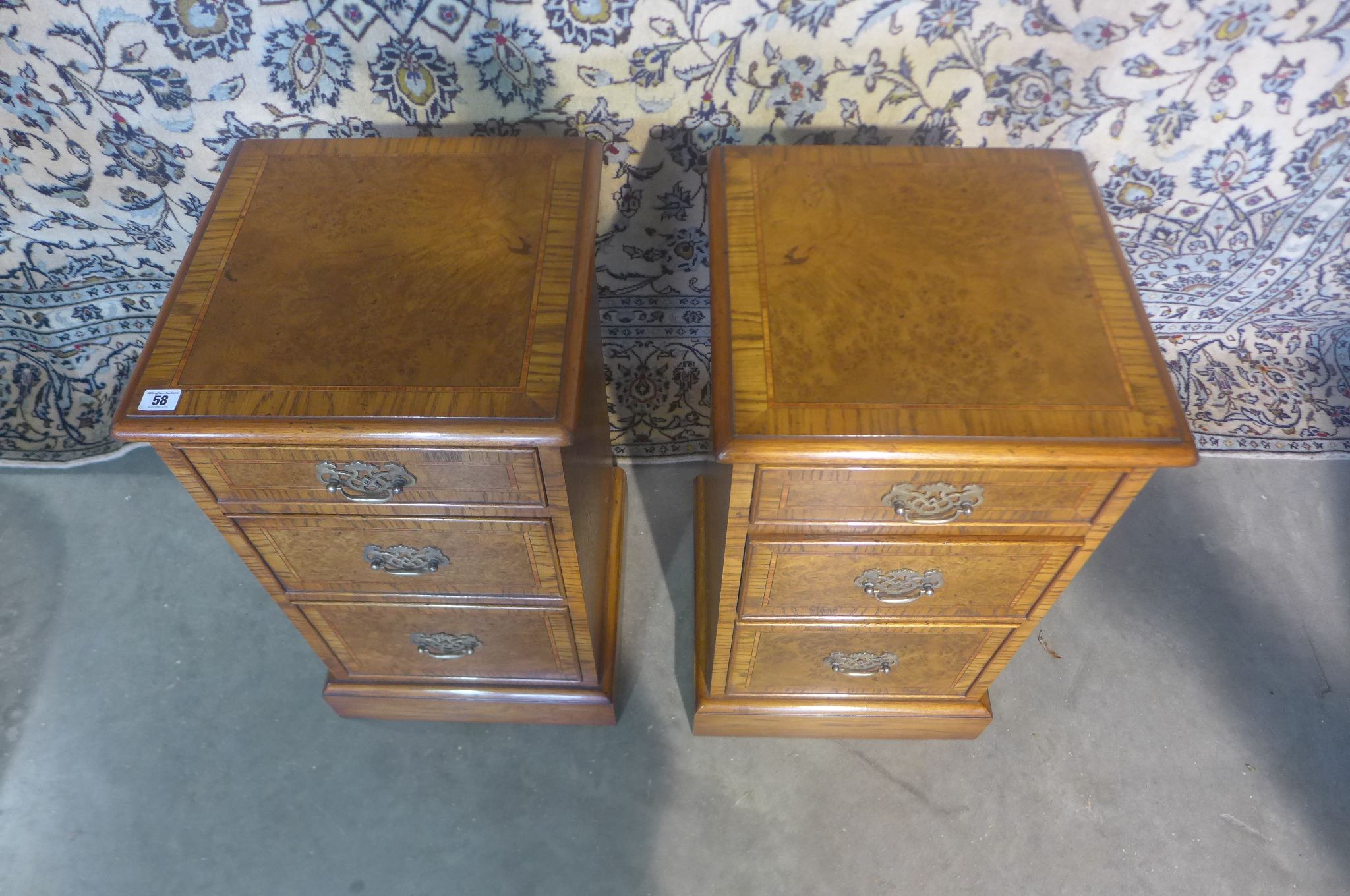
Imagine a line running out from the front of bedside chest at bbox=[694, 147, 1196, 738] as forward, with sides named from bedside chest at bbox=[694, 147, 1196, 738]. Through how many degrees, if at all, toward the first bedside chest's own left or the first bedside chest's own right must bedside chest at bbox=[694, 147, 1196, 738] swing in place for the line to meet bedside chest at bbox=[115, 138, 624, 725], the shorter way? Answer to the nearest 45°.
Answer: approximately 45° to the first bedside chest's own right

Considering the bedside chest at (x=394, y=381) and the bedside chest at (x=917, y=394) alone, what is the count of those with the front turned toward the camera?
2

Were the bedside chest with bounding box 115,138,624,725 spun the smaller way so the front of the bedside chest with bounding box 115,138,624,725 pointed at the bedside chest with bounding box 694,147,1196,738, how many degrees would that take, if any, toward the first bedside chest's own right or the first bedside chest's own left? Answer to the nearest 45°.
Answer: approximately 45° to the first bedside chest's own left

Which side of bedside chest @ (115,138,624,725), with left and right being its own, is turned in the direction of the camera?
front

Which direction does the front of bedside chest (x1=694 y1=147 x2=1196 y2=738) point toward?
toward the camera
